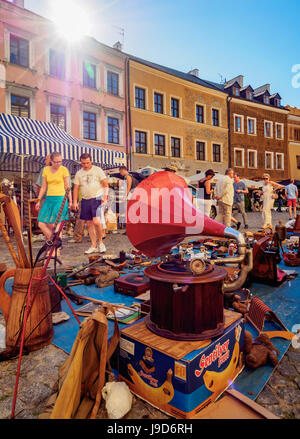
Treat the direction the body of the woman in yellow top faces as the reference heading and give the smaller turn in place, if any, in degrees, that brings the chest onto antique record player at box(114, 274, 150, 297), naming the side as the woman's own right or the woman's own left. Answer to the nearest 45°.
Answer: approximately 45° to the woman's own left

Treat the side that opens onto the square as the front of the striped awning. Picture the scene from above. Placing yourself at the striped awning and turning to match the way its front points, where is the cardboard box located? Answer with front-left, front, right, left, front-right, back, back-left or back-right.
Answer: front-right

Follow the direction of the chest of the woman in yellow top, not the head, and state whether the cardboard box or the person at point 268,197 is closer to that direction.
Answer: the cardboard box

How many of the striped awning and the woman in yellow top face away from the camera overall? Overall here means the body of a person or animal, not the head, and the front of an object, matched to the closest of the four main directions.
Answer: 0

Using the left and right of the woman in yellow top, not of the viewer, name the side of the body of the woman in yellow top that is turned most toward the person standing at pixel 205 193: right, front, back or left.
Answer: left

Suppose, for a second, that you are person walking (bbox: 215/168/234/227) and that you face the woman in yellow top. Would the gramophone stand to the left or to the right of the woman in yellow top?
left

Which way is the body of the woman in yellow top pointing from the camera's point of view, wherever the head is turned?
toward the camera

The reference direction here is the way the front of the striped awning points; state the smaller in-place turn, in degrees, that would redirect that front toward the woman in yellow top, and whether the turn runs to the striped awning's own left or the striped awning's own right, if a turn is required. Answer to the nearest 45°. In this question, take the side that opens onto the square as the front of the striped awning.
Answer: approximately 45° to the striped awning's own right

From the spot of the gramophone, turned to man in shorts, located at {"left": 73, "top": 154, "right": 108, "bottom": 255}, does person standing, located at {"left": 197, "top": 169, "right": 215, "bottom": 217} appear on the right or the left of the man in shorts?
right

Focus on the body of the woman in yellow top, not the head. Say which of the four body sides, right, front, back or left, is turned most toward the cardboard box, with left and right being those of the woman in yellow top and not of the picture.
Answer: front

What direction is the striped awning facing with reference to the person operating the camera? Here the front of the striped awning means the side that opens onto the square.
facing the viewer and to the right of the viewer

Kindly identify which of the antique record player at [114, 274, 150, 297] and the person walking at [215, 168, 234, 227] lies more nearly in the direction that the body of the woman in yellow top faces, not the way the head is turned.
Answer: the antique record player

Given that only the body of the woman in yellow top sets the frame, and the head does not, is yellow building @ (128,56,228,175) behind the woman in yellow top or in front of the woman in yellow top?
behind

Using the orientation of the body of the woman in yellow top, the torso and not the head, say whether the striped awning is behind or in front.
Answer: behind

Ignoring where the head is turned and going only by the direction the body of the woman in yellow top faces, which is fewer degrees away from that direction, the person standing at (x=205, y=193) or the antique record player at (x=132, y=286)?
the antique record player

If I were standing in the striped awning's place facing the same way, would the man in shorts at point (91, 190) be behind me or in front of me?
in front
